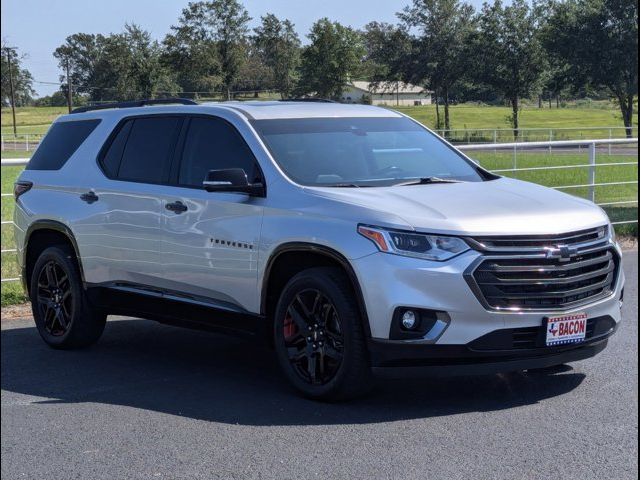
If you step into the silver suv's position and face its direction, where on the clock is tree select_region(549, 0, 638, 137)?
The tree is roughly at 8 o'clock from the silver suv.

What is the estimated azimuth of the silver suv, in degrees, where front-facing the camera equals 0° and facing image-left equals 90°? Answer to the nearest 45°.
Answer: approximately 315°

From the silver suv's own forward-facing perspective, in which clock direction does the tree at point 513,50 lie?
The tree is roughly at 8 o'clock from the silver suv.

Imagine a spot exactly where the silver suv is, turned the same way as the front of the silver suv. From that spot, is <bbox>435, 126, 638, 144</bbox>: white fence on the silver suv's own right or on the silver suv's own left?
on the silver suv's own left

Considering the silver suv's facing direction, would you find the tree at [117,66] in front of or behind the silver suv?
behind

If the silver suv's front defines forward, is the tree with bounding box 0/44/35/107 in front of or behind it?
behind

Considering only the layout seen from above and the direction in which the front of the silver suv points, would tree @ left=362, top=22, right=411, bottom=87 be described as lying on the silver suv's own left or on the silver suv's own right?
on the silver suv's own left

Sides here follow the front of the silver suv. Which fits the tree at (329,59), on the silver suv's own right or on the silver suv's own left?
on the silver suv's own left

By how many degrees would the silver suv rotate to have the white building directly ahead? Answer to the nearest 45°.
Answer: approximately 135° to its left
